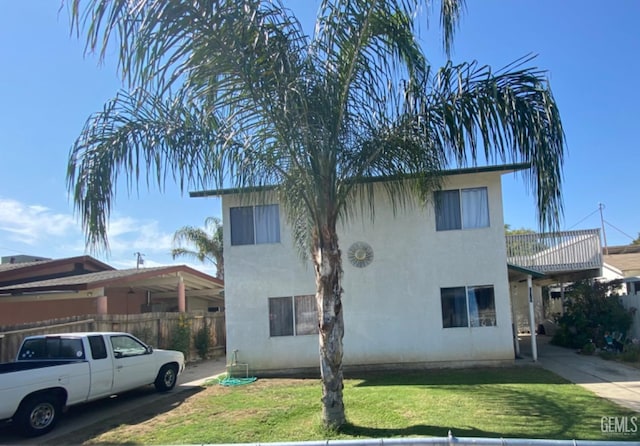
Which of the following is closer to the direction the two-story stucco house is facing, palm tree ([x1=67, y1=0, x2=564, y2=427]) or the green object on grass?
the palm tree

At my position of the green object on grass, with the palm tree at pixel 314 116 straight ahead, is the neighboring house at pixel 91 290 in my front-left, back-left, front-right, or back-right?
back-right

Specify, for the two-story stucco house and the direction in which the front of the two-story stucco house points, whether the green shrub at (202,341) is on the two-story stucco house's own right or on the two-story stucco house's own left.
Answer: on the two-story stucco house's own right

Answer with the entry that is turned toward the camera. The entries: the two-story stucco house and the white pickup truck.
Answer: the two-story stucco house

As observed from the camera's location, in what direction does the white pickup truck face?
facing away from the viewer and to the right of the viewer

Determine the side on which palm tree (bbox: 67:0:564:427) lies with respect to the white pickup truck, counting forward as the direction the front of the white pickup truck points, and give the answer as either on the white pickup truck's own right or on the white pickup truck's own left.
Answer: on the white pickup truck's own right

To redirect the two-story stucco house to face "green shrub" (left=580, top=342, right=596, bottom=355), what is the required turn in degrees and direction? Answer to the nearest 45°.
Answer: approximately 135° to its left

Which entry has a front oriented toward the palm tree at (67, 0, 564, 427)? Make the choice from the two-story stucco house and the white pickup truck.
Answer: the two-story stucco house

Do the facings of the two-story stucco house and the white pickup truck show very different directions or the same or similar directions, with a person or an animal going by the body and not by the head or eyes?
very different directions

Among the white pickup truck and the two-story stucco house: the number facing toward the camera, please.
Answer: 1

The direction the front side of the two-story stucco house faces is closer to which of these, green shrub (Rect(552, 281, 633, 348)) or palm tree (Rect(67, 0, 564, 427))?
the palm tree

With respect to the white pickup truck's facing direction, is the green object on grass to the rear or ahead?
ahead

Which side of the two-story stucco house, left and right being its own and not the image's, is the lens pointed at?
front
